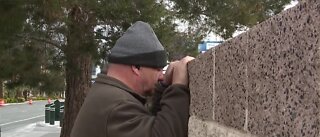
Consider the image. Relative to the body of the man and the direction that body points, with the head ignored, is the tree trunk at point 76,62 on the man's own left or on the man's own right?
on the man's own left

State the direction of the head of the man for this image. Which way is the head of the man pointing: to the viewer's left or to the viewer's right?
to the viewer's right

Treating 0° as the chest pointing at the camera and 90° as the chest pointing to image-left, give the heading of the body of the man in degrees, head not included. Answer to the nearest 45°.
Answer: approximately 270°
